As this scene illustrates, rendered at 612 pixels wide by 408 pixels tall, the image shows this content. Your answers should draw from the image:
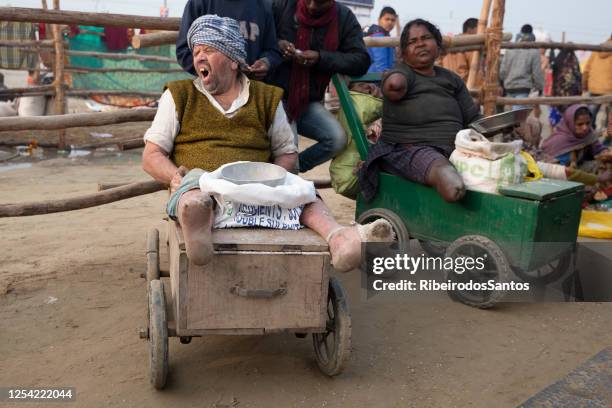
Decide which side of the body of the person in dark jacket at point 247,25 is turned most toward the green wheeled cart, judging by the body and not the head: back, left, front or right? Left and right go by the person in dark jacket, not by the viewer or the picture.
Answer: left

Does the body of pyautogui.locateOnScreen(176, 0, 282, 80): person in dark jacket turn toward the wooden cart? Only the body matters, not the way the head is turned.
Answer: yes

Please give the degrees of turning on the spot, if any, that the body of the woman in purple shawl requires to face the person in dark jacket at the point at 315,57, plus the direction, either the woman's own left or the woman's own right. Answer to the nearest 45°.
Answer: approximately 90° to the woman's own right

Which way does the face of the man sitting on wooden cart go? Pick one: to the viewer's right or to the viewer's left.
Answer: to the viewer's left

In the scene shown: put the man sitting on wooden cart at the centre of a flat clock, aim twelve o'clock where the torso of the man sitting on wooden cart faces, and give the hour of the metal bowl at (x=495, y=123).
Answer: The metal bowl is roughly at 8 o'clock from the man sitting on wooden cart.

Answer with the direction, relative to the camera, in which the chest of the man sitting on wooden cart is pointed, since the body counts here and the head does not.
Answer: toward the camera

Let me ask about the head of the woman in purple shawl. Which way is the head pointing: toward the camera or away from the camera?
toward the camera

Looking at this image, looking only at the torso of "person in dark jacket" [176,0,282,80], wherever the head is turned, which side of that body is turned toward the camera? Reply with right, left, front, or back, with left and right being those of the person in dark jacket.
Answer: front

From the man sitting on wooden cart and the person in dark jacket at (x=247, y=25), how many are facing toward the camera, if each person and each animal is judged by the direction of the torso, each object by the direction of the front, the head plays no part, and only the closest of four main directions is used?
2

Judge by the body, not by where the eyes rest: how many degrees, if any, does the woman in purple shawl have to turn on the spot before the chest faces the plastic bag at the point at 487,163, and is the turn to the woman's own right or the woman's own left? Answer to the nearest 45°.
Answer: approximately 45° to the woman's own right

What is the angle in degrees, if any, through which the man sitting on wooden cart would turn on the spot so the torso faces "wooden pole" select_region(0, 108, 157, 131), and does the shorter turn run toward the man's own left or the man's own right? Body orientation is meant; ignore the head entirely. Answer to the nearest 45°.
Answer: approximately 135° to the man's own right

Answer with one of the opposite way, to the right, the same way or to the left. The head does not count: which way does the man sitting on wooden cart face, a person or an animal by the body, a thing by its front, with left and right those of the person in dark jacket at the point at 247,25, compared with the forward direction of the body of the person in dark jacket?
the same way
